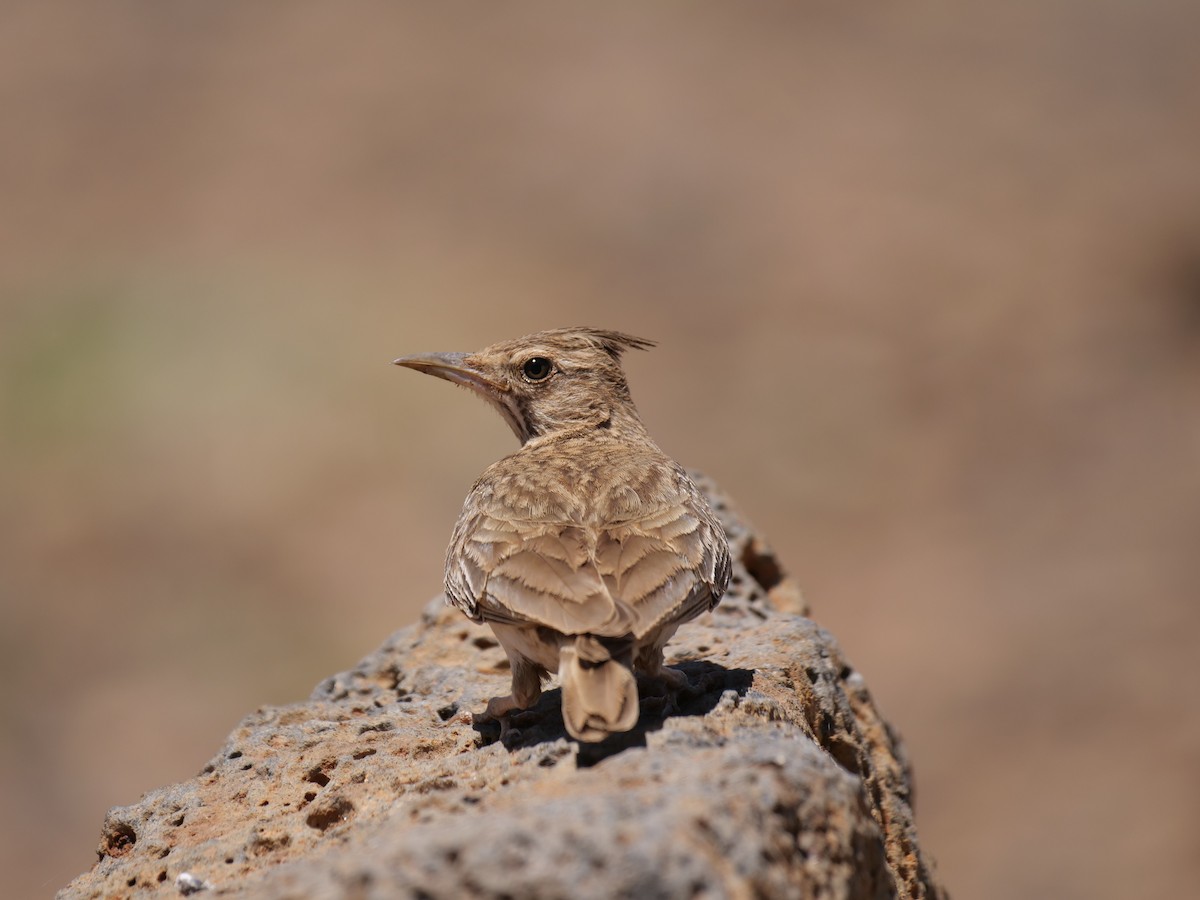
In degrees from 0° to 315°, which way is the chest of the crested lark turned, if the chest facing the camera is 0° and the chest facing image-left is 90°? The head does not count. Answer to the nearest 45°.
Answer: approximately 180°
